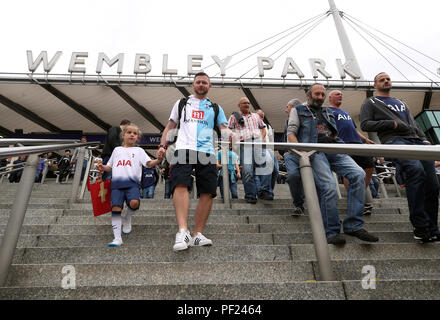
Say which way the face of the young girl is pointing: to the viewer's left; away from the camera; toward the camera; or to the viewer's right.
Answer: toward the camera

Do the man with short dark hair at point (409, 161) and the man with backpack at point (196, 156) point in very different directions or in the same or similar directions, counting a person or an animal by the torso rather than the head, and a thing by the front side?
same or similar directions

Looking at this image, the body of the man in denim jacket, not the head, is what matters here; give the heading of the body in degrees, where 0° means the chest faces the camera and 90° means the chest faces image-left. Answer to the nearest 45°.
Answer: approximately 315°

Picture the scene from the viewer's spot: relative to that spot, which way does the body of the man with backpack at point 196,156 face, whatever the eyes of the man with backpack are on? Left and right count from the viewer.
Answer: facing the viewer

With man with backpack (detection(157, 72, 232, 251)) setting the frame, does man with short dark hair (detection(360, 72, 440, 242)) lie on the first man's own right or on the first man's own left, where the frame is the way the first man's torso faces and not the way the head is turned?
on the first man's own left

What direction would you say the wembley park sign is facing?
toward the camera

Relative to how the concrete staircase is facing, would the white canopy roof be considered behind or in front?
behind

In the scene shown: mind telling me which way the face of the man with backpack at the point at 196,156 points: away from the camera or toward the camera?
toward the camera

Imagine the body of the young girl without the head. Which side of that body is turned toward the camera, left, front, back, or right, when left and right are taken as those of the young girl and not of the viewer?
front
